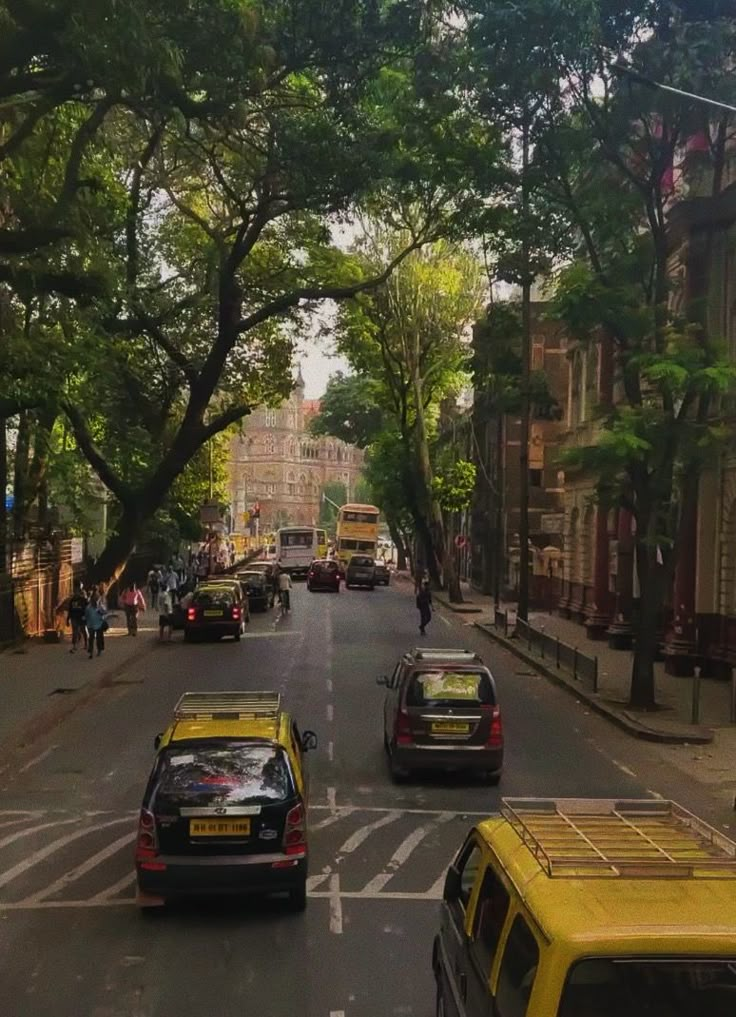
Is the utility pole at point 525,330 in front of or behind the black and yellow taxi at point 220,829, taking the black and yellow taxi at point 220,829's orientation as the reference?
in front

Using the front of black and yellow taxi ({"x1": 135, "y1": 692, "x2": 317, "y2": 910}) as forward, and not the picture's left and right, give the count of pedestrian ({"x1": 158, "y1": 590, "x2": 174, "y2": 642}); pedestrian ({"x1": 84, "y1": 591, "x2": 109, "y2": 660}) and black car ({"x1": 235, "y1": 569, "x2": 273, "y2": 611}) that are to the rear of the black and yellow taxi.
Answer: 0

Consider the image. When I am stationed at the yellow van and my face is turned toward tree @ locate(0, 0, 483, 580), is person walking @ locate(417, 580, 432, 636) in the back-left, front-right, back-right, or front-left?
front-right

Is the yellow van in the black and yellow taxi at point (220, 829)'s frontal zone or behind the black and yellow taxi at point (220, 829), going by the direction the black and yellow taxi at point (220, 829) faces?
behind

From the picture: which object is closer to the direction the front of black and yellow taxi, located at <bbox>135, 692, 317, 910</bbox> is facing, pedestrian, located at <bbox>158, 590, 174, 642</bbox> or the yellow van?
the pedestrian

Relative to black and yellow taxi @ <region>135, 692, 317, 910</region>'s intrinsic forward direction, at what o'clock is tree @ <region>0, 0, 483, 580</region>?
The tree is roughly at 12 o'clock from the black and yellow taxi.

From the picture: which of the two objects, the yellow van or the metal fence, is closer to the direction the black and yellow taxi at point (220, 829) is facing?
the metal fence

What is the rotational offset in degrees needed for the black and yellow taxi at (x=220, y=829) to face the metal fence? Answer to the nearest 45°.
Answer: approximately 45° to its right

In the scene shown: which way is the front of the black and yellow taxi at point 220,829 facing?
away from the camera

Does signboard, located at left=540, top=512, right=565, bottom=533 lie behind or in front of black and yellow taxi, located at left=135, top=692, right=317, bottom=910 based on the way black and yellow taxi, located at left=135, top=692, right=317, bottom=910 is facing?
in front

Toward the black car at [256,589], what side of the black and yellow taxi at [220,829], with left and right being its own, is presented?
front

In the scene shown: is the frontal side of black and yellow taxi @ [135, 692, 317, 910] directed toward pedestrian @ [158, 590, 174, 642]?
yes

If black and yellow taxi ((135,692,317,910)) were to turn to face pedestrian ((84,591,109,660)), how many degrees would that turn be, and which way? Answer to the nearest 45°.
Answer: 0° — it already faces them

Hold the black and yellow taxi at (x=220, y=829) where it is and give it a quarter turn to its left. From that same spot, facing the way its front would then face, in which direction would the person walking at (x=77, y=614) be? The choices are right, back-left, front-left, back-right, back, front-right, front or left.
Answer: right
